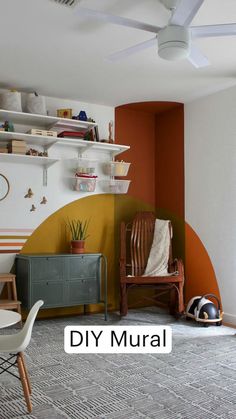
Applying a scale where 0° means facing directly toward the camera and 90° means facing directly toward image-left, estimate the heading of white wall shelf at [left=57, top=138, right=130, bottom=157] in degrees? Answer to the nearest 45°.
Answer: approximately 315°

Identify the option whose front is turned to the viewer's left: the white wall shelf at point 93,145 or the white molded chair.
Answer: the white molded chair

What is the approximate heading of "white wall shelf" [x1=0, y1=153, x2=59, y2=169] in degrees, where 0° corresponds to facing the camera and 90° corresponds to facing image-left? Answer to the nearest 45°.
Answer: approximately 315°

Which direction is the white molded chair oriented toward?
to the viewer's left

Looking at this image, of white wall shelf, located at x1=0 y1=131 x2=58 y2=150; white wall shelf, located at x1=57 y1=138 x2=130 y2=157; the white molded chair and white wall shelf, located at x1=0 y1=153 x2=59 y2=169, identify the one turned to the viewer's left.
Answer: the white molded chair

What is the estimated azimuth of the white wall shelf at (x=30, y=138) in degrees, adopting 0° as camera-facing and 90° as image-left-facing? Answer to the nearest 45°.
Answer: approximately 315°

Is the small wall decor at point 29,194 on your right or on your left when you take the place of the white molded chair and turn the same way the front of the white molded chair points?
on your right
